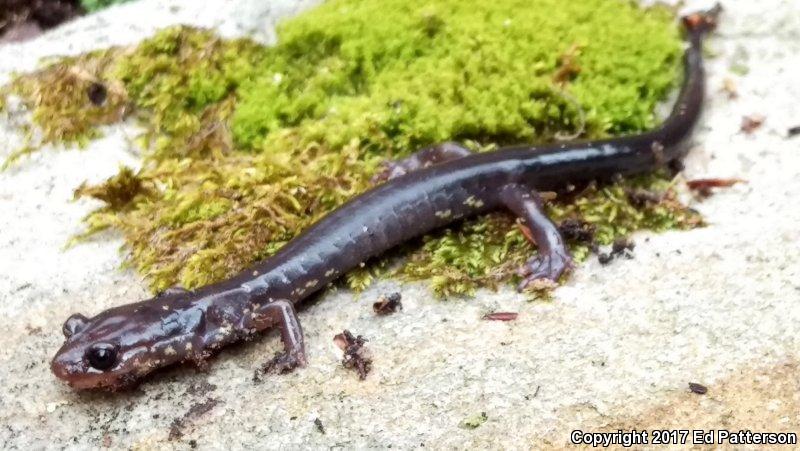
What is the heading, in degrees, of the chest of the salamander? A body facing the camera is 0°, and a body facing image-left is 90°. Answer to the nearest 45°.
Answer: approximately 45°
